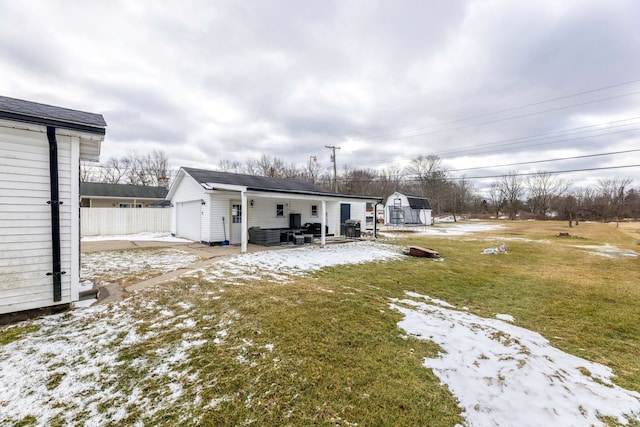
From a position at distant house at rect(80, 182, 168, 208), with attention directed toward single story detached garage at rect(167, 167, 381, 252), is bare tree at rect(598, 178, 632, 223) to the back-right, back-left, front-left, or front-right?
front-left

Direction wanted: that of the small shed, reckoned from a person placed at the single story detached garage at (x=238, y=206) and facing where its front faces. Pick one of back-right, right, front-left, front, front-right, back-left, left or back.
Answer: back

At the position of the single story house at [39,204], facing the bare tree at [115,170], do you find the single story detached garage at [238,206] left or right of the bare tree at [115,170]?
right

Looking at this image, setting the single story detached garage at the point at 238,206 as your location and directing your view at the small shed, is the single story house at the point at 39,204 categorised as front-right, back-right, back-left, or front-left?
back-right

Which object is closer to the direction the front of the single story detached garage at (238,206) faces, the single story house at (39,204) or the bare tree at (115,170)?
the single story house

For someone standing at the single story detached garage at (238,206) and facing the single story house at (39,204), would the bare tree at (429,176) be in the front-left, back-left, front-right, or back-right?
back-left
